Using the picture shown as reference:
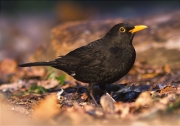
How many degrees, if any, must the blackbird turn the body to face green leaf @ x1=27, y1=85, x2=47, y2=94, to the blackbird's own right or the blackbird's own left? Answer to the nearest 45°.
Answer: approximately 135° to the blackbird's own left

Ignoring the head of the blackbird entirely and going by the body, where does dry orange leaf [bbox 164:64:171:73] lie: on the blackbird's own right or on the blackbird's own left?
on the blackbird's own left

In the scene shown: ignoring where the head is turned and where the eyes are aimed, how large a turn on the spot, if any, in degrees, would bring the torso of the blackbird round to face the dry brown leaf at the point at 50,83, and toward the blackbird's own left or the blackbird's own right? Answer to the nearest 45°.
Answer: approximately 135° to the blackbird's own left

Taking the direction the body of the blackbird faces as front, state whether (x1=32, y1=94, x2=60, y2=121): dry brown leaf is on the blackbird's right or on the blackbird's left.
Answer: on the blackbird's right

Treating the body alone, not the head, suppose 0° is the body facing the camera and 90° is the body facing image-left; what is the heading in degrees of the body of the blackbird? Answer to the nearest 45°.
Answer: approximately 270°
